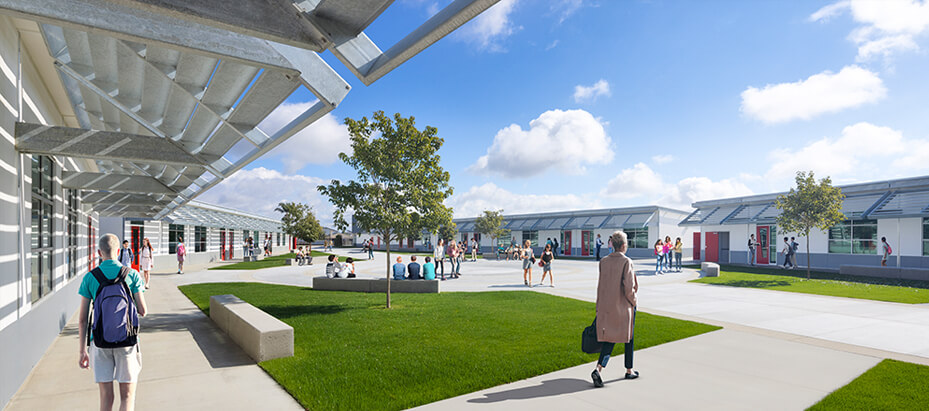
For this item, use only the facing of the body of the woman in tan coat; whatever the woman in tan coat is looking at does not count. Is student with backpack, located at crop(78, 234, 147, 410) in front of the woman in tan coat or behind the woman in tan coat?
behind

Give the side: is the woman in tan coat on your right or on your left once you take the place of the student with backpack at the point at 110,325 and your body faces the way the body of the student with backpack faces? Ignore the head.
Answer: on your right

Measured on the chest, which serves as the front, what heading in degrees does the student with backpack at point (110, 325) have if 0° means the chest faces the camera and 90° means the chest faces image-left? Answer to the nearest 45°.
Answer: approximately 180°

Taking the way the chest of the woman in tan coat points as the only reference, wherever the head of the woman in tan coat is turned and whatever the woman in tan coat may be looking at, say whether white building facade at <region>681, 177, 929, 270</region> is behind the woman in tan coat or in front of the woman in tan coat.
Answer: in front

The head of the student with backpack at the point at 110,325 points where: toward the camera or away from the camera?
away from the camera

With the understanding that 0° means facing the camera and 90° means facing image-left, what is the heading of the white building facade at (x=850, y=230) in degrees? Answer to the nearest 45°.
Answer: approximately 45°

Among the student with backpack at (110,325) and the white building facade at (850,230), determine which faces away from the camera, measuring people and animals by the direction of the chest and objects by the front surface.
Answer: the student with backpack

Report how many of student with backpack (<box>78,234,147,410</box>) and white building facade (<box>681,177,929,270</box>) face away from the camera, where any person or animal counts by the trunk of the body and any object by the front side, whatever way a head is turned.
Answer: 1
